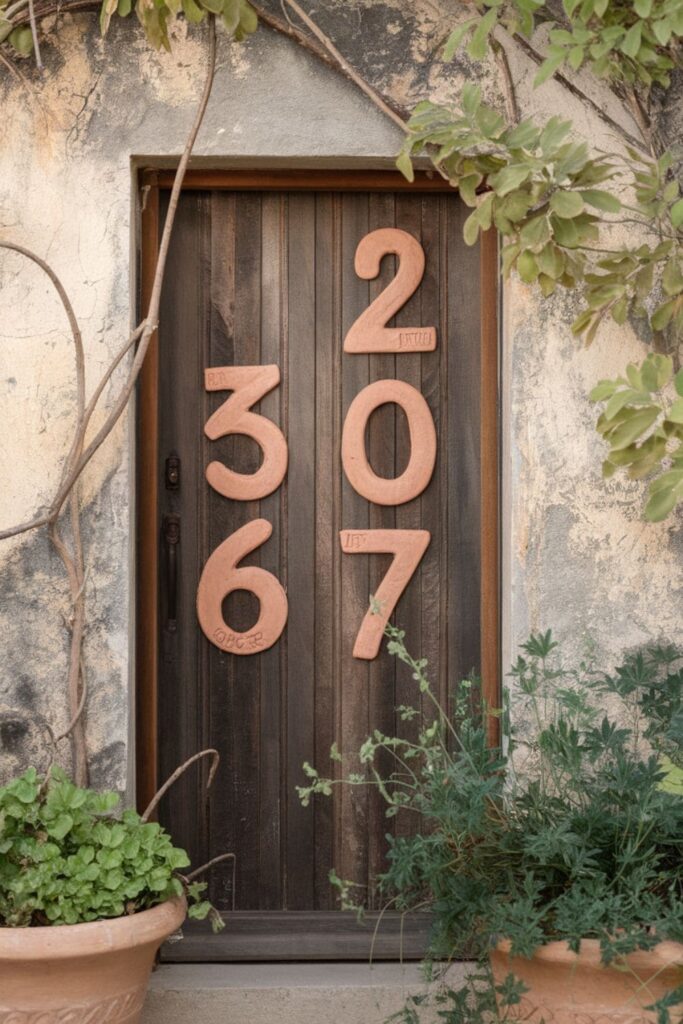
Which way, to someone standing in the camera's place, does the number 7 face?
facing the viewer

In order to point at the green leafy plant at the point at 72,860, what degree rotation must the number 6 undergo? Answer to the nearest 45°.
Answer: approximately 45° to its right

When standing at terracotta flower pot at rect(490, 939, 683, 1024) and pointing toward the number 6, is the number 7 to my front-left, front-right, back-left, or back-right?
front-right

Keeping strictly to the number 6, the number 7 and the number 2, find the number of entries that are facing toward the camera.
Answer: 3

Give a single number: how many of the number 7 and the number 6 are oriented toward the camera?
2

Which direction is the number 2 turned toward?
toward the camera

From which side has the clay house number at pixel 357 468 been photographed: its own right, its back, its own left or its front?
front
